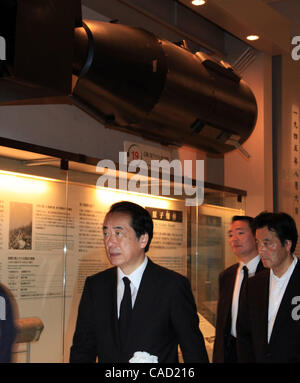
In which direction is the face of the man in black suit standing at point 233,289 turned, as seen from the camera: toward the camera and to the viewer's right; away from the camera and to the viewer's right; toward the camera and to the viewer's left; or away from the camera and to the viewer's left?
toward the camera and to the viewer's left

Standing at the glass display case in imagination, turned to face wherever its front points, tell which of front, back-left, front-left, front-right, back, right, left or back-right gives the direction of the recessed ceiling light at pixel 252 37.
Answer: left

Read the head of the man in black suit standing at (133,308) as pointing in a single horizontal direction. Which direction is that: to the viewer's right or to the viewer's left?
to the viewer's left

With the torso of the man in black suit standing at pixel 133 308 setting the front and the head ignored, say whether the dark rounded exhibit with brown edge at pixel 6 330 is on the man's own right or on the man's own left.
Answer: on the man's own right

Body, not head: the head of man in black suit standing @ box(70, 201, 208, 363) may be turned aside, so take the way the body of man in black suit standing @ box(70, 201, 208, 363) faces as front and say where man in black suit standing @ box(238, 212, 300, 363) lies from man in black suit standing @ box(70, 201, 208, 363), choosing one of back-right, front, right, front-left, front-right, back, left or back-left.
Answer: back
